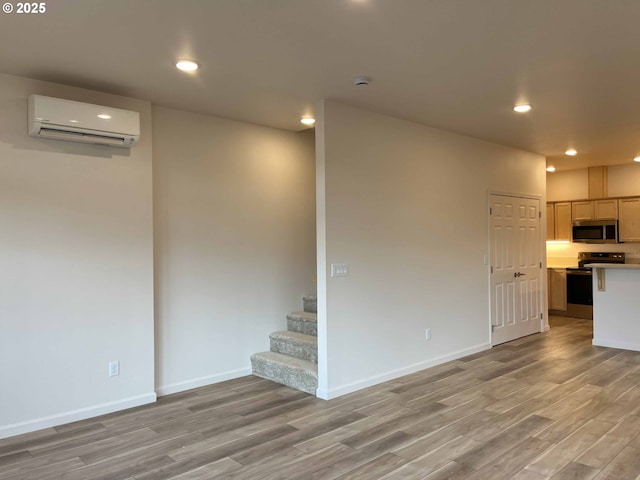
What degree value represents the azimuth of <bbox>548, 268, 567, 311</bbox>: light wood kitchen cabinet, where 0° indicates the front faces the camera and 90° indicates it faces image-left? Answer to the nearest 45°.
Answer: approximately 0°

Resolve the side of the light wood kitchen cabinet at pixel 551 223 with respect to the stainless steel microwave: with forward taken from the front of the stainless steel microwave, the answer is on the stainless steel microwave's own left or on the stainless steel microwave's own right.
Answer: on the stainless steel microwave's own right

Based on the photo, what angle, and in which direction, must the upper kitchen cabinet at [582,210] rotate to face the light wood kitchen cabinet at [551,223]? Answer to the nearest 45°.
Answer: approximately 135° to its right

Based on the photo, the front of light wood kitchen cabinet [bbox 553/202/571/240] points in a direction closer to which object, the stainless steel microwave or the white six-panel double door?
the white six-panel double door

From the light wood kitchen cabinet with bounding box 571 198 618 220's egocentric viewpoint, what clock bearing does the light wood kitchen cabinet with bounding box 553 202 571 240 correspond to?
the light wood kitchen cabinet with bounding box 553 202 571 240 is roughly at 4 o'clock from the light wood kitchen cabinet with bounding box 571 198 618 220.

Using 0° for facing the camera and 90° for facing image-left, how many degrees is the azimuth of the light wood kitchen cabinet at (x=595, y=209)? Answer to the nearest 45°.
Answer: approximately 0°
